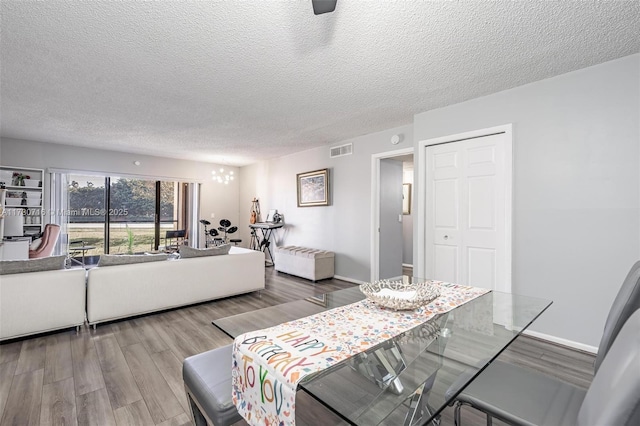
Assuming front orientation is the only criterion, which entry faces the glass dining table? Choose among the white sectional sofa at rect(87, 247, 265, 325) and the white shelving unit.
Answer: the white shelving unit

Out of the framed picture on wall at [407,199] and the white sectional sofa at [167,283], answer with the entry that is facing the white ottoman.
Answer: the framed picture on wall

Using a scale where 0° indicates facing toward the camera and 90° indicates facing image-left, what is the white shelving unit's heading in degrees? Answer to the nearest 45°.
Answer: approximately 0°

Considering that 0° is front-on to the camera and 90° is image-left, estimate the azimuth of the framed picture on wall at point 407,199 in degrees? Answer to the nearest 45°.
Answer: approximately 45°

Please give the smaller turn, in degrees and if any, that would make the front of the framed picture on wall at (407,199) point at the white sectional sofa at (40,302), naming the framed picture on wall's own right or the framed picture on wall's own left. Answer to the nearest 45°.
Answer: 0° — it already faces it

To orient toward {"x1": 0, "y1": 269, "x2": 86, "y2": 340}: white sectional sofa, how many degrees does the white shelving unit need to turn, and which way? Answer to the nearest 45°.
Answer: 0° — it already faces it

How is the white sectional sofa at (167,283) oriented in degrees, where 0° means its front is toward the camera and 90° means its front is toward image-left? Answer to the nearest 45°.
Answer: approximately 135°

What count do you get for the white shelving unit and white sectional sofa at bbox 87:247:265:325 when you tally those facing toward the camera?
1
